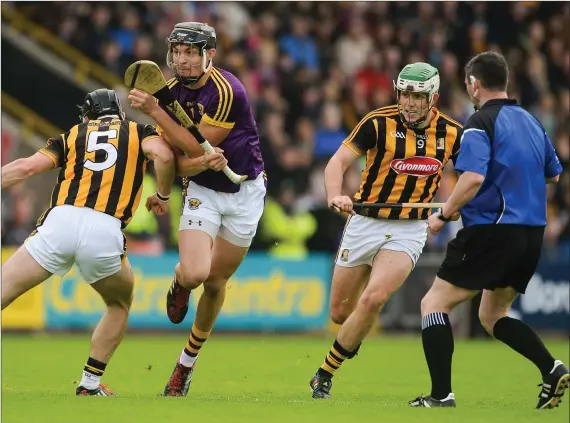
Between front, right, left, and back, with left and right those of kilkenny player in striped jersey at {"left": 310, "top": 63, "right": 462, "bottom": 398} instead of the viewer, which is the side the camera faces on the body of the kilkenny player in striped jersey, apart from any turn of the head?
front

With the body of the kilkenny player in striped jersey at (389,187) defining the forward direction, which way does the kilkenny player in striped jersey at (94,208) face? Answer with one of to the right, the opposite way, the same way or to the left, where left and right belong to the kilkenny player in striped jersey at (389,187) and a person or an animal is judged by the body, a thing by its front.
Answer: the opposite way

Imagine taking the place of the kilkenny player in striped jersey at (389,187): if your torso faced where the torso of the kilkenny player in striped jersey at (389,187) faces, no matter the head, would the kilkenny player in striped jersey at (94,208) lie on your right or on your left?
on your right

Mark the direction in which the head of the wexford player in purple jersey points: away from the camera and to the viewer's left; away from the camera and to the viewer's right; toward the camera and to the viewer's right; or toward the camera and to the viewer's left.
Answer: toward the camera and to the viewer's left

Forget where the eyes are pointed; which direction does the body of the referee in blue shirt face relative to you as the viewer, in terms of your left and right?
facing away from the viewer and to the left of the viewer

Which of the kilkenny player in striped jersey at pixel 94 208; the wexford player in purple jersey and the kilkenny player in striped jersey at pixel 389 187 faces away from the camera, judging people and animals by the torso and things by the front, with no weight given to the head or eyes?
the kilkenny player in striped jersey at pixel 94 208

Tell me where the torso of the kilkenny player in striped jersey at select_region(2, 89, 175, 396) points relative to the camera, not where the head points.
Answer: away from the camera

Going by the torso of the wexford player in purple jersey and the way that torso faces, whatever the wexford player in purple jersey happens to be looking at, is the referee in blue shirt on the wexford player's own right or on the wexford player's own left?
on the wexford player's own left

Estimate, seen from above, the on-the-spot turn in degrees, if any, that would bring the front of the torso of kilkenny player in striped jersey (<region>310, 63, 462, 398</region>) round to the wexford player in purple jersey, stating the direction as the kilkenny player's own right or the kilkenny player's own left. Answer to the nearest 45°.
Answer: approximately 90° to the kilkenny player's own right

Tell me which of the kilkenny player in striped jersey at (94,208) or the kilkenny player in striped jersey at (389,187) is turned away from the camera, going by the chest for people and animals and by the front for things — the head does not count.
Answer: the kilkenny player in striped jersey at (94,208)

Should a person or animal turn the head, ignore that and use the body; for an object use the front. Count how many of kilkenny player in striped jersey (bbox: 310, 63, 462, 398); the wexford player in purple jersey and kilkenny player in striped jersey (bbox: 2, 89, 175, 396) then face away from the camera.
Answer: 1

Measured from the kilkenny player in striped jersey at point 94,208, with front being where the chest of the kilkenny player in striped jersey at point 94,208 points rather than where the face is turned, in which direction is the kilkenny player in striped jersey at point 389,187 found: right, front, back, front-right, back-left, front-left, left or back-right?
right

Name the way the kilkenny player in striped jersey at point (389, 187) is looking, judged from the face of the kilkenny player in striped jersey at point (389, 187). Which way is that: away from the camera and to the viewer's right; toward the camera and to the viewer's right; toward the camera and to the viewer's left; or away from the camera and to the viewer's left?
toward the camera and to the viewer's left

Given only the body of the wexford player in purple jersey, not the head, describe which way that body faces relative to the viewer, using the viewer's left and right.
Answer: facing the viewer and to the left of the viewer

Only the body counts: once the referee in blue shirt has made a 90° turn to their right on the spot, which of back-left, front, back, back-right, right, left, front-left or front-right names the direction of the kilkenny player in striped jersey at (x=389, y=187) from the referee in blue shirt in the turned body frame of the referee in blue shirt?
left

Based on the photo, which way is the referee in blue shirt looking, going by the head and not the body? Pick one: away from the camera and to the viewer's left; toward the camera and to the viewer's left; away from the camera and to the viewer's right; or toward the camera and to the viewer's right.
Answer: away from the camera and to the viewer's left
